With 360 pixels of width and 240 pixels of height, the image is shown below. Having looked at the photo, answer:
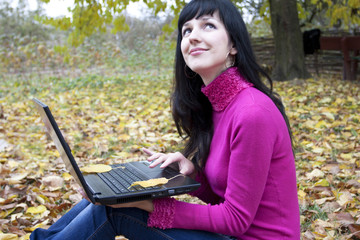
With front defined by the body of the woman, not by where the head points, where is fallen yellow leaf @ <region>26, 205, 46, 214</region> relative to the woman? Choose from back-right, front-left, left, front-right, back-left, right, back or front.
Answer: front-right

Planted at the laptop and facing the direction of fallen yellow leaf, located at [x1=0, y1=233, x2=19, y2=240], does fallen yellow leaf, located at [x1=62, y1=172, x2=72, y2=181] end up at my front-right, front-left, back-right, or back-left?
front-right

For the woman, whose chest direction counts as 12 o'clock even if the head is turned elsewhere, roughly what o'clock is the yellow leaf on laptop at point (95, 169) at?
The yellow leaf on laptop is roughly at 1 o'clock from the woman.

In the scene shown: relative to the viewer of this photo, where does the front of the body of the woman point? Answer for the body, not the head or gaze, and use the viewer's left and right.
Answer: facing to the left of the viewer

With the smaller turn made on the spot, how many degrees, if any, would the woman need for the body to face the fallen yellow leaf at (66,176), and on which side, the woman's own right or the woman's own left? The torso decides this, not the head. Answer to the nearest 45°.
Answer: approximately 45° to the woman's own right

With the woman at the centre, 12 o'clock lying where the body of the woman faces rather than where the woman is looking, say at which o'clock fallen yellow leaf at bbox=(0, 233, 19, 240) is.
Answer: The fallen yellow leaf is roughly at 1 o'clock from the woman.
